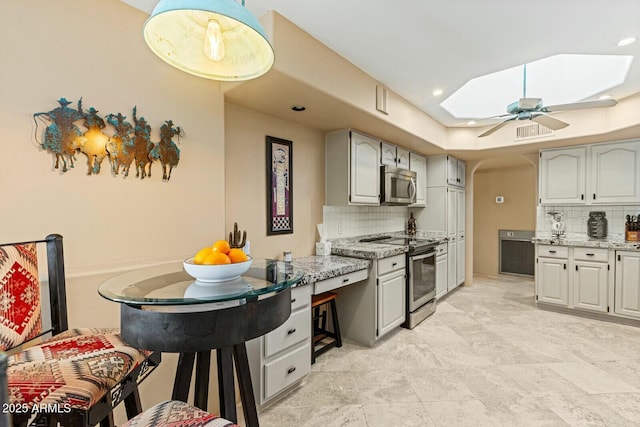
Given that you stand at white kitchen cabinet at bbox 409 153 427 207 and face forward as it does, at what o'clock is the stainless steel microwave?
The stainless steel microwave is roughly at 2 o'clock from the white kitchen cabinet.

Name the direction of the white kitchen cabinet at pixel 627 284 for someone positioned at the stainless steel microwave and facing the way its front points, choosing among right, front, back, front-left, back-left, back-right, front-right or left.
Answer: front-left

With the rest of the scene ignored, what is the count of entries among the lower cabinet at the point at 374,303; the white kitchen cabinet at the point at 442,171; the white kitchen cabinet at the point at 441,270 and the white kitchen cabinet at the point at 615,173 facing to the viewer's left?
0

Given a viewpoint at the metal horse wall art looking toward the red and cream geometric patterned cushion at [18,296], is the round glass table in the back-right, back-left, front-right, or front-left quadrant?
front-left

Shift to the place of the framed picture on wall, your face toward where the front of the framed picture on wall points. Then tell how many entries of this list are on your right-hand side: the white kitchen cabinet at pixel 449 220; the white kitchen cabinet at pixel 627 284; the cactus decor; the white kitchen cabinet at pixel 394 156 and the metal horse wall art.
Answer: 2

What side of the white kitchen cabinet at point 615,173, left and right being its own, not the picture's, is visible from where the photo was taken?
front

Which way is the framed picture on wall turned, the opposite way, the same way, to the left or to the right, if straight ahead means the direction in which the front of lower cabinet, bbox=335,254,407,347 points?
the same way

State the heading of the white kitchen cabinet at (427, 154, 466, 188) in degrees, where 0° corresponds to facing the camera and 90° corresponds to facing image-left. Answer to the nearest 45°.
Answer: approximately 315°

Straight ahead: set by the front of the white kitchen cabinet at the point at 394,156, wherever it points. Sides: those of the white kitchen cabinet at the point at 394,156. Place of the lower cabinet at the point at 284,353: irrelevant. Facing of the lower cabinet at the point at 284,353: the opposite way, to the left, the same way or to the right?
the same way

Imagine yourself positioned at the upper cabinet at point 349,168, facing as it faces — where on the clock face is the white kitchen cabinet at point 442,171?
The white kitchen cabinet is roughly at 9 o'clock from the upper cabinet.

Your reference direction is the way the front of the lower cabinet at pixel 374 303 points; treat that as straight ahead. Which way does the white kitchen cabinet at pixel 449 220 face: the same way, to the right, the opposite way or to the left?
the same way

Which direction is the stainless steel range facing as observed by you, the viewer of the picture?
facing the viewer and to the right of the viewer

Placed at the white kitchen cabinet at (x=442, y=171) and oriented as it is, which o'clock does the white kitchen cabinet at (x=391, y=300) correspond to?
the white kitchen cabinet at (x=391, y=300) is roughly at 2 o'clock from the white kitchen cabinet at (x=442, y=171).

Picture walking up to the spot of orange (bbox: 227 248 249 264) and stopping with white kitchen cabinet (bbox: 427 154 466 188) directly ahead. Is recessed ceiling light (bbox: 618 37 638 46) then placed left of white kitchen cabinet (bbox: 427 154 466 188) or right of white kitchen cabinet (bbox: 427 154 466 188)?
right

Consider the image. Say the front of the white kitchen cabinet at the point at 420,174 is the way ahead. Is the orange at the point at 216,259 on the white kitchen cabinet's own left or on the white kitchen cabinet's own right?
on the white kitchen cabinet's own right

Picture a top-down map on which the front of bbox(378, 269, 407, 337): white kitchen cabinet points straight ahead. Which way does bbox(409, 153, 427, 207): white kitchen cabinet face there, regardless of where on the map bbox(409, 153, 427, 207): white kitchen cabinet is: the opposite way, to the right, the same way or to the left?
the same way

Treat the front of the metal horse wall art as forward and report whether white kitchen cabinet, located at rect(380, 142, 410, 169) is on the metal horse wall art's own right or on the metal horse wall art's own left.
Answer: on the metal horse wall art's own left
